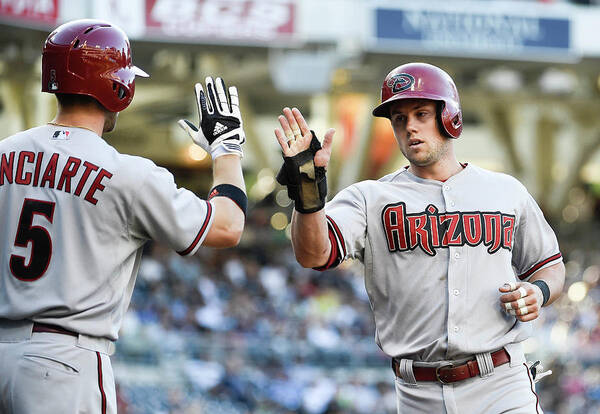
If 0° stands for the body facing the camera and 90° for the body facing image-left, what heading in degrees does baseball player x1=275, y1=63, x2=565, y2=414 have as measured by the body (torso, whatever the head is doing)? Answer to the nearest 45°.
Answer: approximately 0°

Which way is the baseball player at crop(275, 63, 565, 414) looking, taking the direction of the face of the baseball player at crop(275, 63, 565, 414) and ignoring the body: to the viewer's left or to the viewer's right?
to the viewer's left

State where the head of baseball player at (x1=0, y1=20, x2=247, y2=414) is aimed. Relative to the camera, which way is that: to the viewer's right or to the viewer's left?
to the viewer's right
